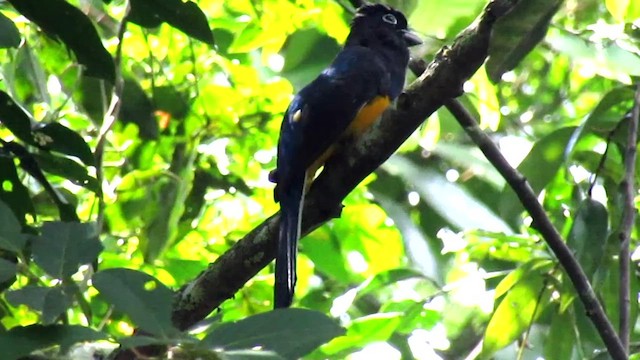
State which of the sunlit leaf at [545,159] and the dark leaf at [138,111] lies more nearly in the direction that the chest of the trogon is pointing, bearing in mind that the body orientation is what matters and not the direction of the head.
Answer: the sunlit leaf

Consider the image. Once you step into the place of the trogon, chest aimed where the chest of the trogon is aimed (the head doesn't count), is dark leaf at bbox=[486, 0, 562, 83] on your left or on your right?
on your right

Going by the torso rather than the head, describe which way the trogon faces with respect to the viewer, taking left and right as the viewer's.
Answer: facing to the right of the viewer

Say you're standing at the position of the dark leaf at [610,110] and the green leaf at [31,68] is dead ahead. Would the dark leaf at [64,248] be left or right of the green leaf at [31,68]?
left
